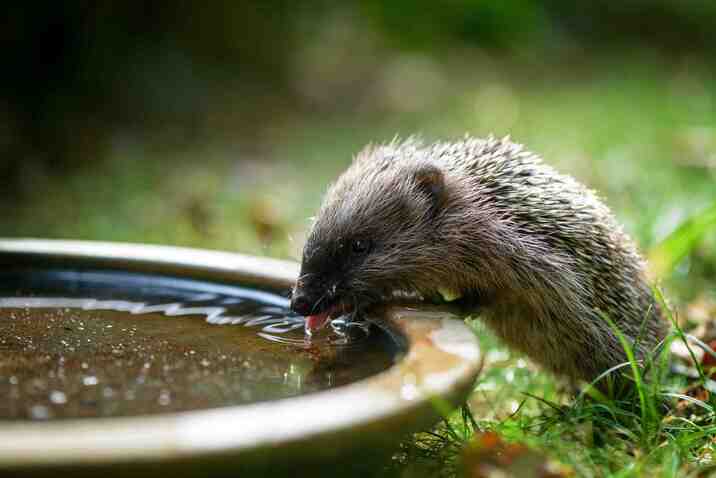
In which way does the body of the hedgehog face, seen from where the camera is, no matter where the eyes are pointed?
to the viewer's left
